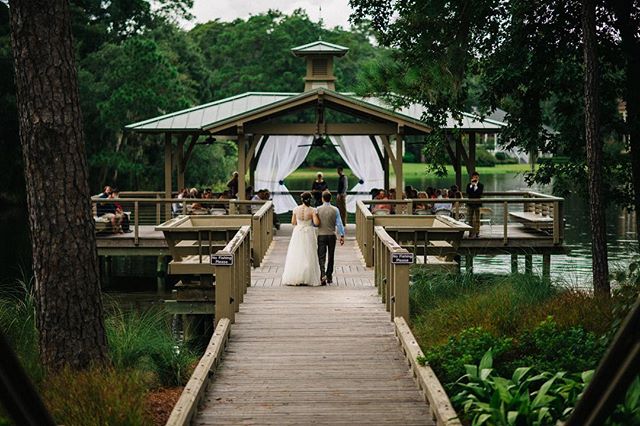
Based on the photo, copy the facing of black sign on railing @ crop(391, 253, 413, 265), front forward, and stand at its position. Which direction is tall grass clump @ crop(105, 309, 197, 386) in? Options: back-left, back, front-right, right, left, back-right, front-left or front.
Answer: front-right

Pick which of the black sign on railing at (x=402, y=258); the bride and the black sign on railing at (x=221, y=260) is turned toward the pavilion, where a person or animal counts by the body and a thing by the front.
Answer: the bride

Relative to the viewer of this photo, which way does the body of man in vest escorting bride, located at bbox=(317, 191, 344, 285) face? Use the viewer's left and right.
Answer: facing away from the viewer

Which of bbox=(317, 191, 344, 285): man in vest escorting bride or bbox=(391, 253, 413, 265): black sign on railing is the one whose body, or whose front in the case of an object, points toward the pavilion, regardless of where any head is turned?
the man in vest escorting bride

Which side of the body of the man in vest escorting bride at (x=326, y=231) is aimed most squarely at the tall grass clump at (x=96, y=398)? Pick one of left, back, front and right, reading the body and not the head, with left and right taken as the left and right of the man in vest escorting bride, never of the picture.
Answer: back

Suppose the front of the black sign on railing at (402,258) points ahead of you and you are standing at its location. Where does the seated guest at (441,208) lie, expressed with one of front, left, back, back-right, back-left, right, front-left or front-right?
back

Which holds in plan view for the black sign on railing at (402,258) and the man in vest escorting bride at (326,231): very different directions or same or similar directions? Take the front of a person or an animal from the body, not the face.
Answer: very different directions

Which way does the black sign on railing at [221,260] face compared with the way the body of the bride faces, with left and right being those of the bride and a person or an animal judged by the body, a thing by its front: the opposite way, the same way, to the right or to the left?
the opposite way

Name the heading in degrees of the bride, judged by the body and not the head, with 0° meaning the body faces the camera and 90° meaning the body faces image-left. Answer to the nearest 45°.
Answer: approximately 180°

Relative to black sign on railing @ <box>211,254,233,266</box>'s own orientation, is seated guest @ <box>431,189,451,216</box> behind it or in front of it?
behind

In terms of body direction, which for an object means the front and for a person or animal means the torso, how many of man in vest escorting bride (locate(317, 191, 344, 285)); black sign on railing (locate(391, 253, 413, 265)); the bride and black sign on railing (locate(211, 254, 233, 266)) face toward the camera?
2
